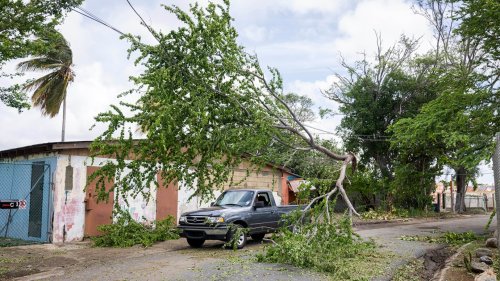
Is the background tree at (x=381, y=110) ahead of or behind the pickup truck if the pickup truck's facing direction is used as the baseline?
behind

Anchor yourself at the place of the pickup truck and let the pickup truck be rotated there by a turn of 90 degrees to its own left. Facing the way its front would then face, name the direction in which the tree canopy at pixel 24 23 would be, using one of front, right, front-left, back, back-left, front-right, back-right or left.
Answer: back-right

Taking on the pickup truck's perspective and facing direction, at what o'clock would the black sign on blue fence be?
The black sign on blue fence is roughly at 1 o'clock from the pickup truck.

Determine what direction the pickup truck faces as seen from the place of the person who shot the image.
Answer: facing the viewer and to the left of the viewer
